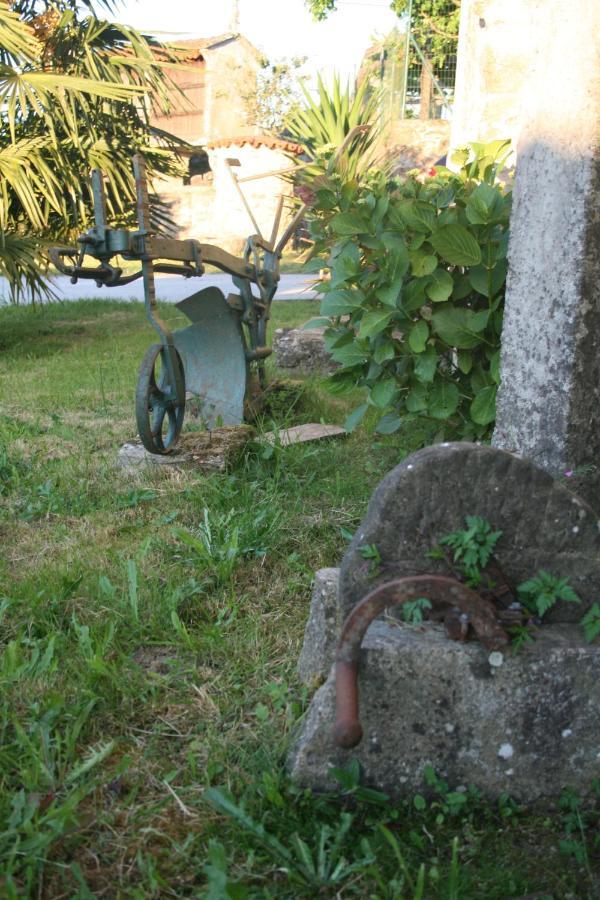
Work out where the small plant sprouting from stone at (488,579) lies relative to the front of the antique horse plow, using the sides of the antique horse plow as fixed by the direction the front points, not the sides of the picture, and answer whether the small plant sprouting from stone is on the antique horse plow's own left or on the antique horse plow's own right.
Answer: on the antique horse plow's own left

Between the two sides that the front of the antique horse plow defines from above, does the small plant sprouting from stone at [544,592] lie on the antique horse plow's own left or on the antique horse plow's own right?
on the antique horse plow's own left

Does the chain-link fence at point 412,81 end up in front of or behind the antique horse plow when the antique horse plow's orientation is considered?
behind

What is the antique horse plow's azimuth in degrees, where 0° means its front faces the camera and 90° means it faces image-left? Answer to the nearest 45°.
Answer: approximately 45°

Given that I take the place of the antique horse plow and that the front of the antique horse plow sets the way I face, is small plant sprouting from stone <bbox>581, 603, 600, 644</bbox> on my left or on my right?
on my left
